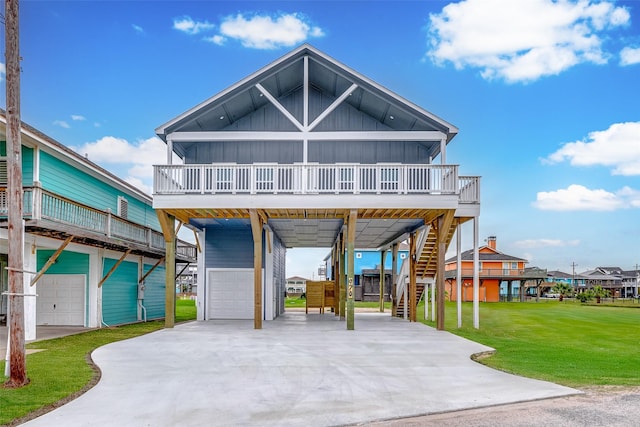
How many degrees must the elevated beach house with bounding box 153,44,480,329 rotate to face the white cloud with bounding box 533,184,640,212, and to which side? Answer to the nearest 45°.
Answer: approximately 135° to its left

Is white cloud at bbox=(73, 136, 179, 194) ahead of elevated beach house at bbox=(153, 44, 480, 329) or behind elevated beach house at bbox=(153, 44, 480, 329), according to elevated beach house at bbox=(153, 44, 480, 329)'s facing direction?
behind

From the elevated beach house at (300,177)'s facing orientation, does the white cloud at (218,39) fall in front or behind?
behind

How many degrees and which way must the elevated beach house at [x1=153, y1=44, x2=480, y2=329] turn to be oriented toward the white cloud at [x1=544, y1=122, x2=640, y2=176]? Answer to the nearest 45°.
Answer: approximately 135° to its left

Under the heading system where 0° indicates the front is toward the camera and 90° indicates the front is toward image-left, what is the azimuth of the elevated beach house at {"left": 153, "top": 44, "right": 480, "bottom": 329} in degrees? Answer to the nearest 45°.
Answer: approximately 0°

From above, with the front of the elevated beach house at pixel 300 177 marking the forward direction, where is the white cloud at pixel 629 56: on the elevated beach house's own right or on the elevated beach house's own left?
on the elevated beach house's own left

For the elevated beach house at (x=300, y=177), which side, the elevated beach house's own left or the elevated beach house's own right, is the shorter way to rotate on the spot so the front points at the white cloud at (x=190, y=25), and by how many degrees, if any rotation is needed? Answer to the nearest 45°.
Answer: approximately 135° to the elevated beach house's own right
